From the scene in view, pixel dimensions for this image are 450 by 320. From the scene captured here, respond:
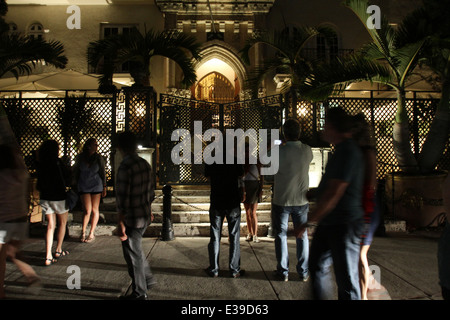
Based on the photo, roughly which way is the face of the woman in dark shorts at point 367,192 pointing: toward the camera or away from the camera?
away from the camera

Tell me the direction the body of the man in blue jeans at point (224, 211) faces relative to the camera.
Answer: away from the camera

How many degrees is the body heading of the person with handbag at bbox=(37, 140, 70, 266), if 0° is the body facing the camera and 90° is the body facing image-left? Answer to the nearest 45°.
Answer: approximately 225°

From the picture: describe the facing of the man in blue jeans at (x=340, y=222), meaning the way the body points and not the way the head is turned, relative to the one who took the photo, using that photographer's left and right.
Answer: facing to the left of the viewer

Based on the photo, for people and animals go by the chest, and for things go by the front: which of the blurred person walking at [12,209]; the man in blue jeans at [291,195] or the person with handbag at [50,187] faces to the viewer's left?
the blurred person walking

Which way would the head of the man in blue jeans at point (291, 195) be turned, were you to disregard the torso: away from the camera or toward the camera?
away from the camera

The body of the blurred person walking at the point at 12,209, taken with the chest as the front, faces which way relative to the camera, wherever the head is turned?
to the viewer's left

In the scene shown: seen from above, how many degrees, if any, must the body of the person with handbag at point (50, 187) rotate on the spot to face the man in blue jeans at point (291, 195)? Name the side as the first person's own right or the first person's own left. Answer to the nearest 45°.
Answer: approximately 90° to the first person's own right
